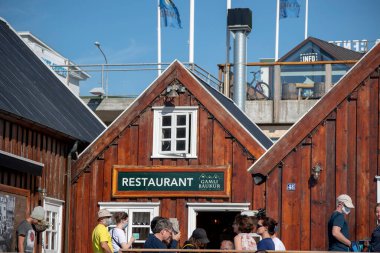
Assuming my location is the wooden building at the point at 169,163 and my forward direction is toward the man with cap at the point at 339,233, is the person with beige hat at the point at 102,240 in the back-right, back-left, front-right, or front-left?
front-right

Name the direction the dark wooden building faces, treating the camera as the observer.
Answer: facing the viewer and to the right of the viewer

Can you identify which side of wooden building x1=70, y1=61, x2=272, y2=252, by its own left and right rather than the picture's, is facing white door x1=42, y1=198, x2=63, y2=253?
right

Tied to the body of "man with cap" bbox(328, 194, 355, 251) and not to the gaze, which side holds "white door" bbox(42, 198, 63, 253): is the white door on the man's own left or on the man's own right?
on the man's own left

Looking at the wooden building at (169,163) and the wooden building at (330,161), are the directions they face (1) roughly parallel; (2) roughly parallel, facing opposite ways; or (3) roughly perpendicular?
roughly parallel

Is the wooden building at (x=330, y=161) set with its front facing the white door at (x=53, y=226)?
no

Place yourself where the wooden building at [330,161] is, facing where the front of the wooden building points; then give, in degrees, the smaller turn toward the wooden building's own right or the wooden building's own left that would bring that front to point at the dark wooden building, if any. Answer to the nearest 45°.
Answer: approximately 90° to the wooden building's own right

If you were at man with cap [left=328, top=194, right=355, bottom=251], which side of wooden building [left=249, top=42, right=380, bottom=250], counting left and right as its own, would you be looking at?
front

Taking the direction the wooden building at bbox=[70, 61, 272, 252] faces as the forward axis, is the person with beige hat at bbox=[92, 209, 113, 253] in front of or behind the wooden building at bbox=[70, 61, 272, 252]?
in front

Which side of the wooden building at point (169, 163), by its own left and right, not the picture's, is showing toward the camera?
front

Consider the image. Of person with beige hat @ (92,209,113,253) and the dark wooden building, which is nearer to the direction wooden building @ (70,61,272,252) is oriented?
the person with beige hat

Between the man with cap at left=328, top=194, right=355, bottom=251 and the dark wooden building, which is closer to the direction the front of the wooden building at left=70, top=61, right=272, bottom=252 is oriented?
the man with cap
